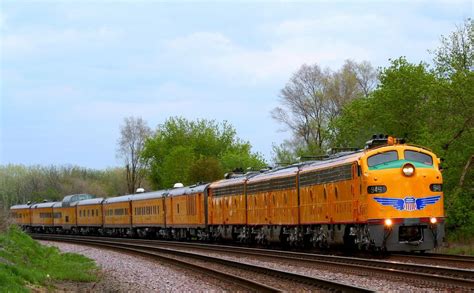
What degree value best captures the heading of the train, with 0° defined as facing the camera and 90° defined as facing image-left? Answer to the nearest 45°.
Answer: approximately 315°
